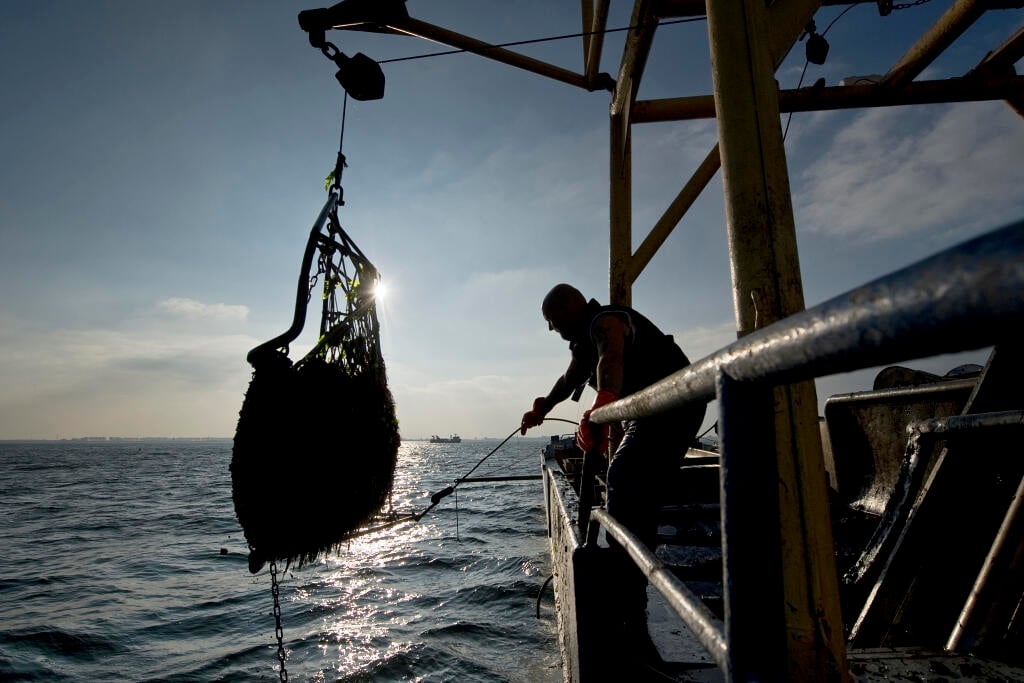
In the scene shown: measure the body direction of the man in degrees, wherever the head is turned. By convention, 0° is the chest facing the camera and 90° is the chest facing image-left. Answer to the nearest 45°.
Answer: approximately 90°

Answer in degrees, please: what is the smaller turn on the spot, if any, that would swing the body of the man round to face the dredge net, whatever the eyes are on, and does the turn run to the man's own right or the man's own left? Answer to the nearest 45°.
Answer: approximately 45° to the man's own left
